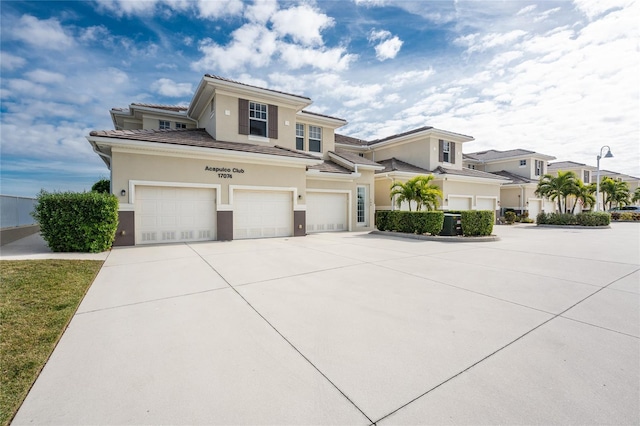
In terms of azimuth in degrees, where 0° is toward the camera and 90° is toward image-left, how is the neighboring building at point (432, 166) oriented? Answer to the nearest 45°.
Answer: approximately 315°

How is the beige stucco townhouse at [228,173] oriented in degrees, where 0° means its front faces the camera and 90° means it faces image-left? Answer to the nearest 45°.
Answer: approximately 315°

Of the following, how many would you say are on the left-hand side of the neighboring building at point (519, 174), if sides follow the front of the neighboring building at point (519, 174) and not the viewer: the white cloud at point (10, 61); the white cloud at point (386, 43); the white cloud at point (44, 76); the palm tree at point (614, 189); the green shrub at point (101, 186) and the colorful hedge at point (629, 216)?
2

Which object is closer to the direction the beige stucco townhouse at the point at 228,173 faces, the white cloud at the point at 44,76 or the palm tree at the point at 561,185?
the palm tree

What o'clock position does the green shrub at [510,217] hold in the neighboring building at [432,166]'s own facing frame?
The green shrub is roughly at 9 o'clock from the neighboring building.

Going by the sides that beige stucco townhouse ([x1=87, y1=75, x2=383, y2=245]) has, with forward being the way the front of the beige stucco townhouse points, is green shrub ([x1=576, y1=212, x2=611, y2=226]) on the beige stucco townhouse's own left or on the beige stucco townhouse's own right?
on the beige stucco townhouse's own left

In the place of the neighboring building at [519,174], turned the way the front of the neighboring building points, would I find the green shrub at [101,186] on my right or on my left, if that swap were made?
on my right

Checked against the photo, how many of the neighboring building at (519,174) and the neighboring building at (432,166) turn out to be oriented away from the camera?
0

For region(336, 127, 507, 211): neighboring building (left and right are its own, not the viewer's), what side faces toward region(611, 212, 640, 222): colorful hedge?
left

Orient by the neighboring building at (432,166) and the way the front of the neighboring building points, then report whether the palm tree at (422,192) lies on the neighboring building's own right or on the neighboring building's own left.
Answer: on the neighboring building's own right

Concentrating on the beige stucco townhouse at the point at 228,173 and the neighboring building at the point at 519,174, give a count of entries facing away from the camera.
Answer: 0
